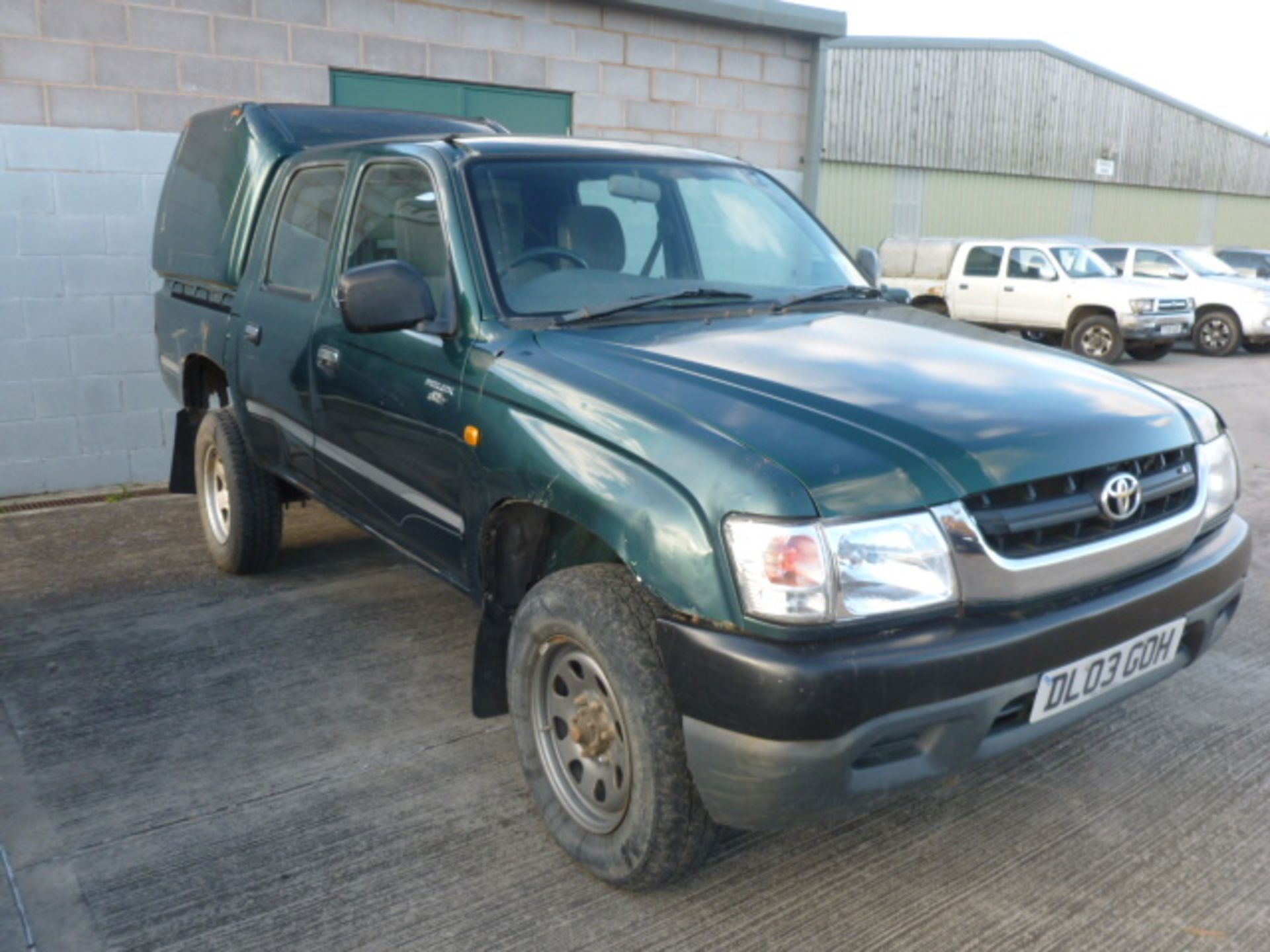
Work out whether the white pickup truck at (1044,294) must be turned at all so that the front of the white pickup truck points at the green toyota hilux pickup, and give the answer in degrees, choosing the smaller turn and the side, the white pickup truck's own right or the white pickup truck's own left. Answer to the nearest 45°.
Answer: approximately 45° to the white pickup truck's own right

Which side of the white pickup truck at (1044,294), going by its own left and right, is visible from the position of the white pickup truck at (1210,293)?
left

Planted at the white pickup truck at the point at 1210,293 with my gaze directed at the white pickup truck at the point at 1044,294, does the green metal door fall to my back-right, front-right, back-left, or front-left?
front-left

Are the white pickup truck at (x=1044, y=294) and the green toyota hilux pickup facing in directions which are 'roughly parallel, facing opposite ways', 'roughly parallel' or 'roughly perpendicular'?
roughly parallel

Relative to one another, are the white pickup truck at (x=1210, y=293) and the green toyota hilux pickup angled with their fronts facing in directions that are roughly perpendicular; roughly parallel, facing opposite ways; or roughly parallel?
roughly parallel

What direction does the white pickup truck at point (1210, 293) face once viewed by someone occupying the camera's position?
facing the viewer and to the right of the viewer

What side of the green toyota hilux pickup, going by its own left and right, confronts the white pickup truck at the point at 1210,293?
left

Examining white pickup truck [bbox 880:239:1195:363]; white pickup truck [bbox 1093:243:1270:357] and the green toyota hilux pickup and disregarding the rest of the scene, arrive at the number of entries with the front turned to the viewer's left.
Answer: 0

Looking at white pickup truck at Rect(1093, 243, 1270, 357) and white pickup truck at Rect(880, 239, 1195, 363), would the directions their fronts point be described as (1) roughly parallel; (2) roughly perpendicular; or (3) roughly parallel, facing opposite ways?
roughly parallel

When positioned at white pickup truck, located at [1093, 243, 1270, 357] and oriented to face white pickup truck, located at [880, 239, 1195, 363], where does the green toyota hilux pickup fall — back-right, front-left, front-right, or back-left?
front-left

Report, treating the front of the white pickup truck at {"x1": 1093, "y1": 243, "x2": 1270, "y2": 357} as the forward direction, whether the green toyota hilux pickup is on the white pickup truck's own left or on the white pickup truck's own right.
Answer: on the white pickup truck's own right
